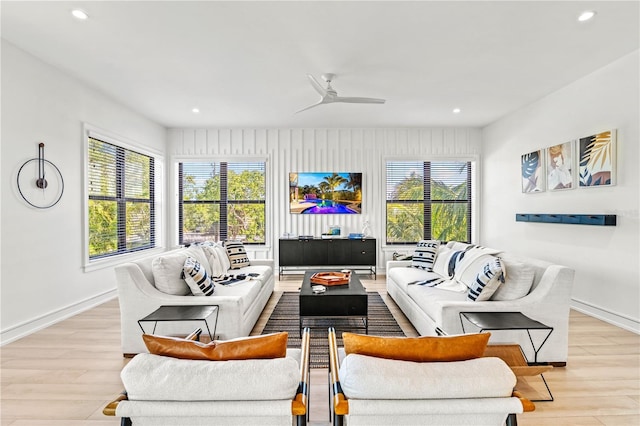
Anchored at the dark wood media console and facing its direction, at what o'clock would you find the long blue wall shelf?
The long blue wall shelf is roughly at 10 o'clock from the dark wood media console.

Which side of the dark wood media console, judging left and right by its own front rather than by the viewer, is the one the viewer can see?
front

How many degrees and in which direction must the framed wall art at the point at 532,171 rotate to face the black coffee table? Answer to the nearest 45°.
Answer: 0° — it already faces it

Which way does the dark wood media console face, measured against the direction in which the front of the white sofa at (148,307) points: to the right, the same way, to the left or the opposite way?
to the right

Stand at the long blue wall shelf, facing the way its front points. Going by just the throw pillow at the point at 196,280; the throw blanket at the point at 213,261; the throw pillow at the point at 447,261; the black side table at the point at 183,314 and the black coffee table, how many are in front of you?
5

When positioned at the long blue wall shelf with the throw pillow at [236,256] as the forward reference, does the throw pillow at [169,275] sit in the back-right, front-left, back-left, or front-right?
front-left

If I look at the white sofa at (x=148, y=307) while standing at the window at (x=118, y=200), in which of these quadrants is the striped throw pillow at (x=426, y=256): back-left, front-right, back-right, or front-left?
front-left

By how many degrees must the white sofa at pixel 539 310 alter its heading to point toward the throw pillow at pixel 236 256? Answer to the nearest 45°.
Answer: approximately 45° to its right

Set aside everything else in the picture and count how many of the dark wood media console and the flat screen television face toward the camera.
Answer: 2

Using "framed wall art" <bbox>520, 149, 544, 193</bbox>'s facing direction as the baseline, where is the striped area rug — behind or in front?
in front

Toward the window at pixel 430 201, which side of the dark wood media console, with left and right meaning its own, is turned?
left

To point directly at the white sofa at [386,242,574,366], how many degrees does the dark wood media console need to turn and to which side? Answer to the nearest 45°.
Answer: approximately 45° to its left

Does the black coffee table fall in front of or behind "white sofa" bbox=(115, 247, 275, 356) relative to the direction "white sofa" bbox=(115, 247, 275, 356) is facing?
in front

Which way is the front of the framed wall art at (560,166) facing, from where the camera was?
facing the viewer and to the left of the viewer

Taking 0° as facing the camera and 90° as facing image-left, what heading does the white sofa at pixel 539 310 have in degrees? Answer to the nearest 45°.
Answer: approximately 45°
